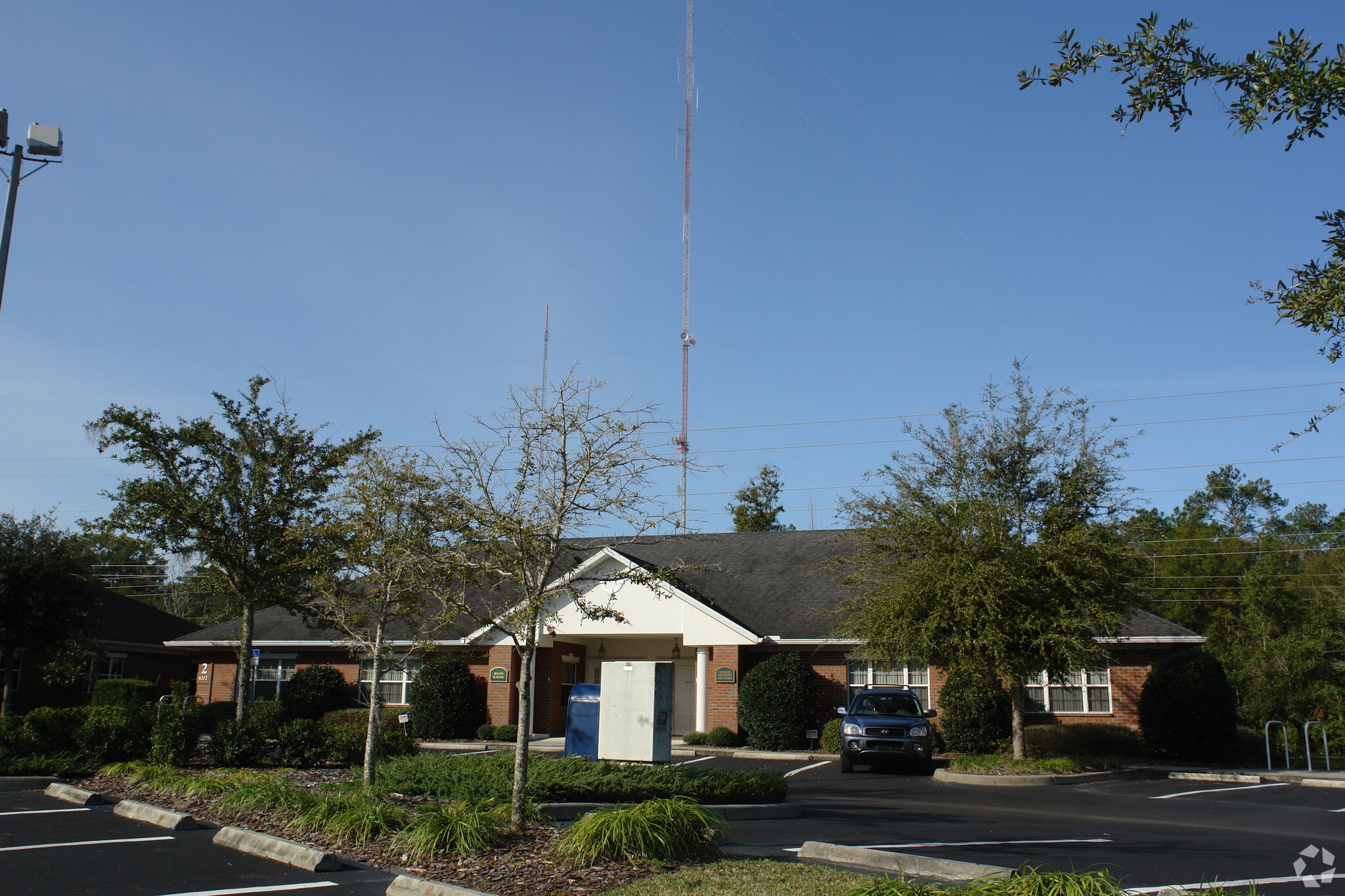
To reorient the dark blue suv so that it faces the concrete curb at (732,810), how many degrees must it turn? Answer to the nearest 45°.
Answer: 0° — it already faces it

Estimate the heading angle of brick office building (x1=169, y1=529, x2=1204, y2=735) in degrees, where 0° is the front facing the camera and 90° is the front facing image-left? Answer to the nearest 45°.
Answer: approximately 0°

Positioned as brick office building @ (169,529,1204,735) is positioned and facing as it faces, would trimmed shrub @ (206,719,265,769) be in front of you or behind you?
in front

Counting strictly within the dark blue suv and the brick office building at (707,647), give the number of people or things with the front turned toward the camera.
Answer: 2

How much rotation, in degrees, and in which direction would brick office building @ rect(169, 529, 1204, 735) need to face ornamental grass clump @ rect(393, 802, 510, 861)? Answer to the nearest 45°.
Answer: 0° — it already faces it

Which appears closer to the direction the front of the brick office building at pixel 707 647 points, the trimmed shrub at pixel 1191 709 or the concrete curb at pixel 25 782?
the concrete curb

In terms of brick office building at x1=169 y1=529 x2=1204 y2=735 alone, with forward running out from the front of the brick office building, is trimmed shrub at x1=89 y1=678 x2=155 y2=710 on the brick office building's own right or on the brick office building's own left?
on the brick office building's own right

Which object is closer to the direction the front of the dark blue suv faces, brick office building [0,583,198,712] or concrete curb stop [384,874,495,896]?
the concrete curb stop

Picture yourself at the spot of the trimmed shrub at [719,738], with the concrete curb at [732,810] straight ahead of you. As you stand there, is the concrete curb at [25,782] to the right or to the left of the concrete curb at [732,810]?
right

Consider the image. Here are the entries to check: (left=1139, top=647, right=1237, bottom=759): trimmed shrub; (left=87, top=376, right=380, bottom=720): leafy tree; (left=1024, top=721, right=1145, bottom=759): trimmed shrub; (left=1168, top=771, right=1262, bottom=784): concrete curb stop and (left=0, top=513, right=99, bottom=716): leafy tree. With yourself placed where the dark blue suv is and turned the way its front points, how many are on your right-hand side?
2
